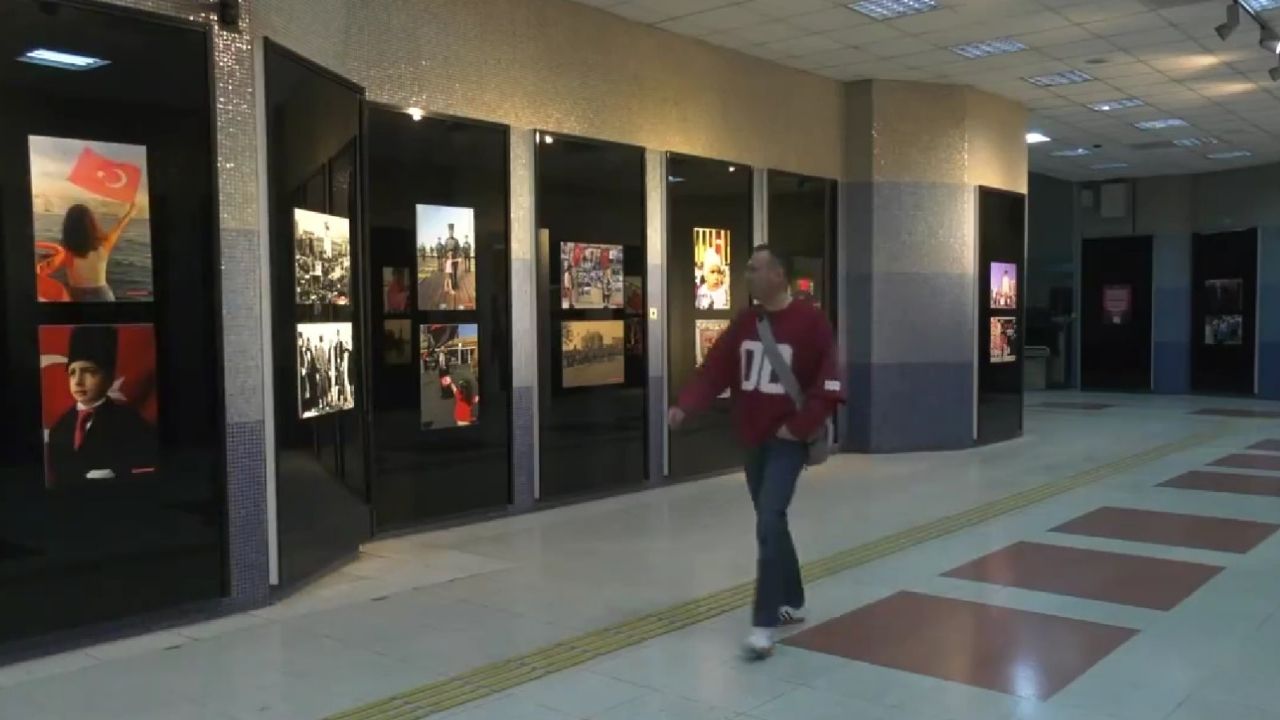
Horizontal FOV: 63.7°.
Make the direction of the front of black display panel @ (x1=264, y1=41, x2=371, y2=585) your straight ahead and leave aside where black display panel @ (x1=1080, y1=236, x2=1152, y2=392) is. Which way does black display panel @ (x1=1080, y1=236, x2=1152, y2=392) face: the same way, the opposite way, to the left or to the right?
to the right

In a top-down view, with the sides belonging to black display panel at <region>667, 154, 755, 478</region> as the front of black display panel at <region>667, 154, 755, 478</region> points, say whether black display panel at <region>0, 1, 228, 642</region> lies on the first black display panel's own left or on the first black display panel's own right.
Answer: on the first black display panel's own right

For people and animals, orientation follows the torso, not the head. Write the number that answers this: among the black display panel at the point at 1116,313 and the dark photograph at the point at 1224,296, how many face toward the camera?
2

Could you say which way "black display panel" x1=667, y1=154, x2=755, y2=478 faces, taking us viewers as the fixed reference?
facing the viewer and to the right of the viewer

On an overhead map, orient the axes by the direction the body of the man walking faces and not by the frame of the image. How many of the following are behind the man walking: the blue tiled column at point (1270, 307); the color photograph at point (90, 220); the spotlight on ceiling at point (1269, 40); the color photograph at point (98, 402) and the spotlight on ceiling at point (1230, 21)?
3

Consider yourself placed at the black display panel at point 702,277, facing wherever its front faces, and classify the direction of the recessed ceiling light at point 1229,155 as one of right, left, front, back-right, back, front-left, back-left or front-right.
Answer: left

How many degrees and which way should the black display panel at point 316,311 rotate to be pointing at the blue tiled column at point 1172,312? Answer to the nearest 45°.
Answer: approximately 90° to its left

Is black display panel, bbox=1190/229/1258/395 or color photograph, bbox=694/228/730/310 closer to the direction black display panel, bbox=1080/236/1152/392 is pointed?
the color photograph

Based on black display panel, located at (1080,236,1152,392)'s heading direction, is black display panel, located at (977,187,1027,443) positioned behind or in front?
in front

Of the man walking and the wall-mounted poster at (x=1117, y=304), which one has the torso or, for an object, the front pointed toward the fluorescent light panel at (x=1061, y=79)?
the wall-mounted poster

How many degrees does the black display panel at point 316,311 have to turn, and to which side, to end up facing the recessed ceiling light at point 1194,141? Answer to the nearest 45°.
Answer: approximately 90° to its left

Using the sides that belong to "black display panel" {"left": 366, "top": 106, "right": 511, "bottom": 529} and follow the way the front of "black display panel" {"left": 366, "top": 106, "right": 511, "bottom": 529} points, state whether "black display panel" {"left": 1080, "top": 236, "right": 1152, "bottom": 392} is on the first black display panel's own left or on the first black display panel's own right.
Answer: on the first black display panel's own left

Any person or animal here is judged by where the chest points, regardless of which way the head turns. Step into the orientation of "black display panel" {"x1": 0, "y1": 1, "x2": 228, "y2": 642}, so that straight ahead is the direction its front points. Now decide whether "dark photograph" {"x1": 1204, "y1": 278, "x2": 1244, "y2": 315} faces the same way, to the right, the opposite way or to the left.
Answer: to the right

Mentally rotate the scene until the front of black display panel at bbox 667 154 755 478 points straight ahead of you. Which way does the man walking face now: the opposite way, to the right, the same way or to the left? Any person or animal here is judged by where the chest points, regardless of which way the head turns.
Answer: to the right

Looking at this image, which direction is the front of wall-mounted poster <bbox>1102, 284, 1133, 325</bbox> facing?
toward the camera

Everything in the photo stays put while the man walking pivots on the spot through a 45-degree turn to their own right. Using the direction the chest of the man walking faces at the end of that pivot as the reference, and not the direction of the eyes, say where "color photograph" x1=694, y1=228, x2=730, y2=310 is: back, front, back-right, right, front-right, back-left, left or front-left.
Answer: right

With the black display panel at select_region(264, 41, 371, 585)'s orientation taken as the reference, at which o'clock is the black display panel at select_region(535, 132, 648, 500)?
the black display panel at select_region(535, 132, 648, 500) is roughly at 9 o'clock from the black display panel at select_region(264, 41, 371, 585).

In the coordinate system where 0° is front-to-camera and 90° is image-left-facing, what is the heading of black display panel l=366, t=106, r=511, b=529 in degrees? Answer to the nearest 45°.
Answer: approximately 315°
